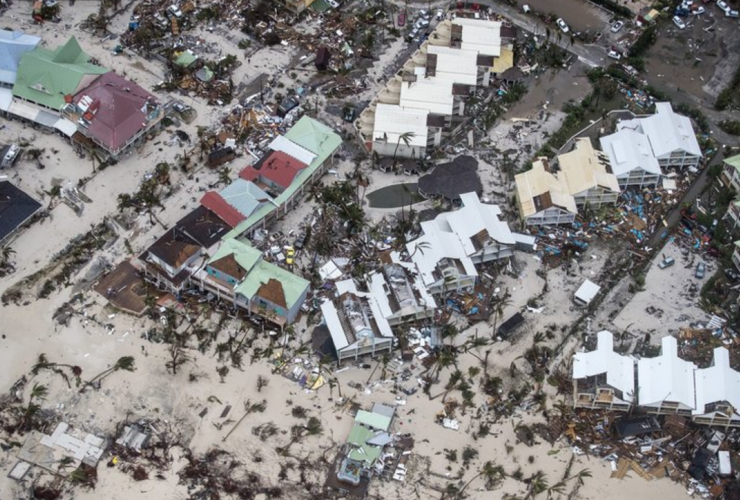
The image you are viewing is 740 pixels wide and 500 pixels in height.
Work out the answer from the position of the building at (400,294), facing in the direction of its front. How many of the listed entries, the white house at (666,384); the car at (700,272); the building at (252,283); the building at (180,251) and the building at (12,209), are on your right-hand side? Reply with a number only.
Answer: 3

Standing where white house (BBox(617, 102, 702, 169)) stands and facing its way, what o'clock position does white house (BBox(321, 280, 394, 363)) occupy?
white house (BBox(321, 280, 394, 363)) is roughly at 1 o'clock from white house (BBox(617, 102, 702, 169)).

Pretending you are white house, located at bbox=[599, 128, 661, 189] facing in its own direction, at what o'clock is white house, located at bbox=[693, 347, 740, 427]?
white house, located at bbox=[693, 347, 740, 427] is roughly at 11 o'clock from white house, located at bbox=[599, 128, 661, 189].

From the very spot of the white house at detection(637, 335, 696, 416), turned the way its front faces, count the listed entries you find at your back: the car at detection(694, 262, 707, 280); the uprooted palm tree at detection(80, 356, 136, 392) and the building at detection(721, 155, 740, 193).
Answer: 2

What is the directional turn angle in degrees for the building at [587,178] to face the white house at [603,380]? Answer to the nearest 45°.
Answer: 0° — it already faces it

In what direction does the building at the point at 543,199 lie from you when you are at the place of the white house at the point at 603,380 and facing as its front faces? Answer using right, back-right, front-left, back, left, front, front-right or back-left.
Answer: back-right

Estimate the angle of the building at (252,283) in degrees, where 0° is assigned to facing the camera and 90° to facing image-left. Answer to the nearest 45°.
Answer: approximately 45°

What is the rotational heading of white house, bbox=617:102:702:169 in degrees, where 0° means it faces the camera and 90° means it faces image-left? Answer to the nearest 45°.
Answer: approximately 0°

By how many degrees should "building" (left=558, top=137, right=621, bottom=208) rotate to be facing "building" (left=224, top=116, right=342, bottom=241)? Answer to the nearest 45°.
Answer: approximately 90° to its right

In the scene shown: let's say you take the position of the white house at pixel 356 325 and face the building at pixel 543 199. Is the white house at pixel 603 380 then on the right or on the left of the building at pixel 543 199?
right

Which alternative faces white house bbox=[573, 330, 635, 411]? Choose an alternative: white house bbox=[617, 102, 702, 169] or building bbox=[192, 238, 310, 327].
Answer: white house bbox=[617, 102, 702, 169]
